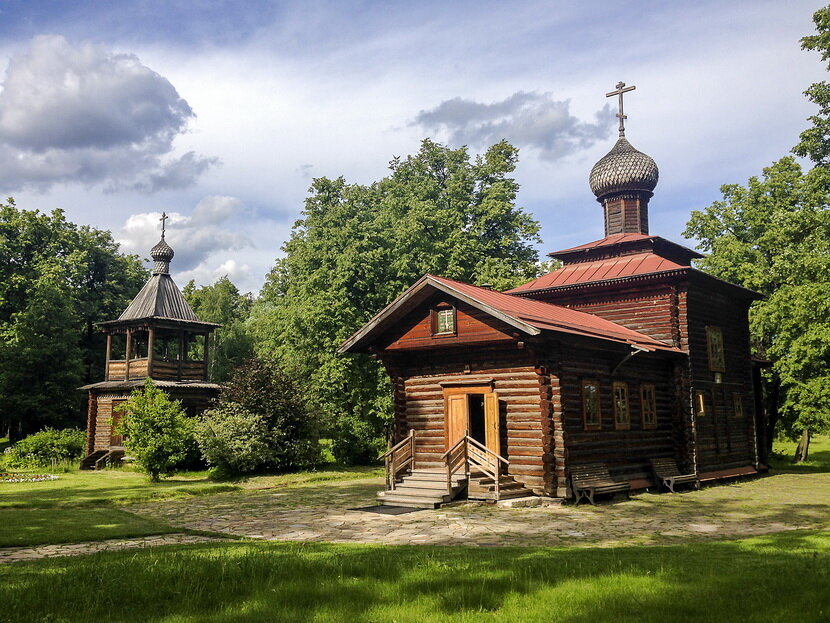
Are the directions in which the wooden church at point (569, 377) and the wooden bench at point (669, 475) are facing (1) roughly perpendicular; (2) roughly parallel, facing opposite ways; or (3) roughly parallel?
roughly perpendicular

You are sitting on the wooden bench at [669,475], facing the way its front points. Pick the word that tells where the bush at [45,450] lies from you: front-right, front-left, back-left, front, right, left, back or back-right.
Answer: back-right

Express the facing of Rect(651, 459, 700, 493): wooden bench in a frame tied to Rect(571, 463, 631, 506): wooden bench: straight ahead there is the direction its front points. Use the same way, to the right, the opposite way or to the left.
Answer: the same way

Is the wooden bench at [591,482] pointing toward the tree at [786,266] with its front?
no

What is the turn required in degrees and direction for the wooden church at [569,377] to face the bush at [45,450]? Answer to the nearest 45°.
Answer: approximately 45° to its right

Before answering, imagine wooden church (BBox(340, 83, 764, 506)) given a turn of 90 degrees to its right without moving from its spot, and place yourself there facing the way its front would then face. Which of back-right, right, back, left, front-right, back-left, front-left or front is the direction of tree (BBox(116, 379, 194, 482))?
front-left

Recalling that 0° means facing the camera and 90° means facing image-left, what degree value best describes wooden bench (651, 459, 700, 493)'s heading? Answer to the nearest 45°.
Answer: approximately 315°

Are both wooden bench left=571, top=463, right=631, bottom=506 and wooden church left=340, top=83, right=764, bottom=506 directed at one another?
no

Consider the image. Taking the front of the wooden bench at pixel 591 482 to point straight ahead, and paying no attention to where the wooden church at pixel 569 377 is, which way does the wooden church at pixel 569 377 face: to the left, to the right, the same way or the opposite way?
to the right

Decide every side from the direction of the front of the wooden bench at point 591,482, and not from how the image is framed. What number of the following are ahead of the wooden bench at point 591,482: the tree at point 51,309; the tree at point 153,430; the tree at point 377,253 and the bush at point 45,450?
0

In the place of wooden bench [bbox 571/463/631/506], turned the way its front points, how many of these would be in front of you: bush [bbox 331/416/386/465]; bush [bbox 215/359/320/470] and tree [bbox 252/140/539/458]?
0

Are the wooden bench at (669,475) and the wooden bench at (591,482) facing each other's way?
no

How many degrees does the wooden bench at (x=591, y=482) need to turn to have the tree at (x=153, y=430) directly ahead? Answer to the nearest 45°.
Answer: approximately 135° to its right

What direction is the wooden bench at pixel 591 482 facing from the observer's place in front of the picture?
facing the viewer and to the right of the viewer

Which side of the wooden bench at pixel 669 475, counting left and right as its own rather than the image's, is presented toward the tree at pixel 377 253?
back

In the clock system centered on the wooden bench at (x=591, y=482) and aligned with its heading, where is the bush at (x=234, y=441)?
The bush is roughly at 5 o'clock from the wooden bench.

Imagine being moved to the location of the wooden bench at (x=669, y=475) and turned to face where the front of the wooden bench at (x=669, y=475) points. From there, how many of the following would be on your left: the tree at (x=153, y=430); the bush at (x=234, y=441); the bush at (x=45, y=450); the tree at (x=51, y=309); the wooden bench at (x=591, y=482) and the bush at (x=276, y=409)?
0

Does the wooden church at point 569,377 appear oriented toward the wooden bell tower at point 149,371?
no

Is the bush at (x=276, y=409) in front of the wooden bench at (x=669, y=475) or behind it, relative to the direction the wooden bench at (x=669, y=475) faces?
behind

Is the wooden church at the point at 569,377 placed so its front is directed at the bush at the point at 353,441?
no

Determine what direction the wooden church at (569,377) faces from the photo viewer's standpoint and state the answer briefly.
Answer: facing the viewer and to the left of the viewer
